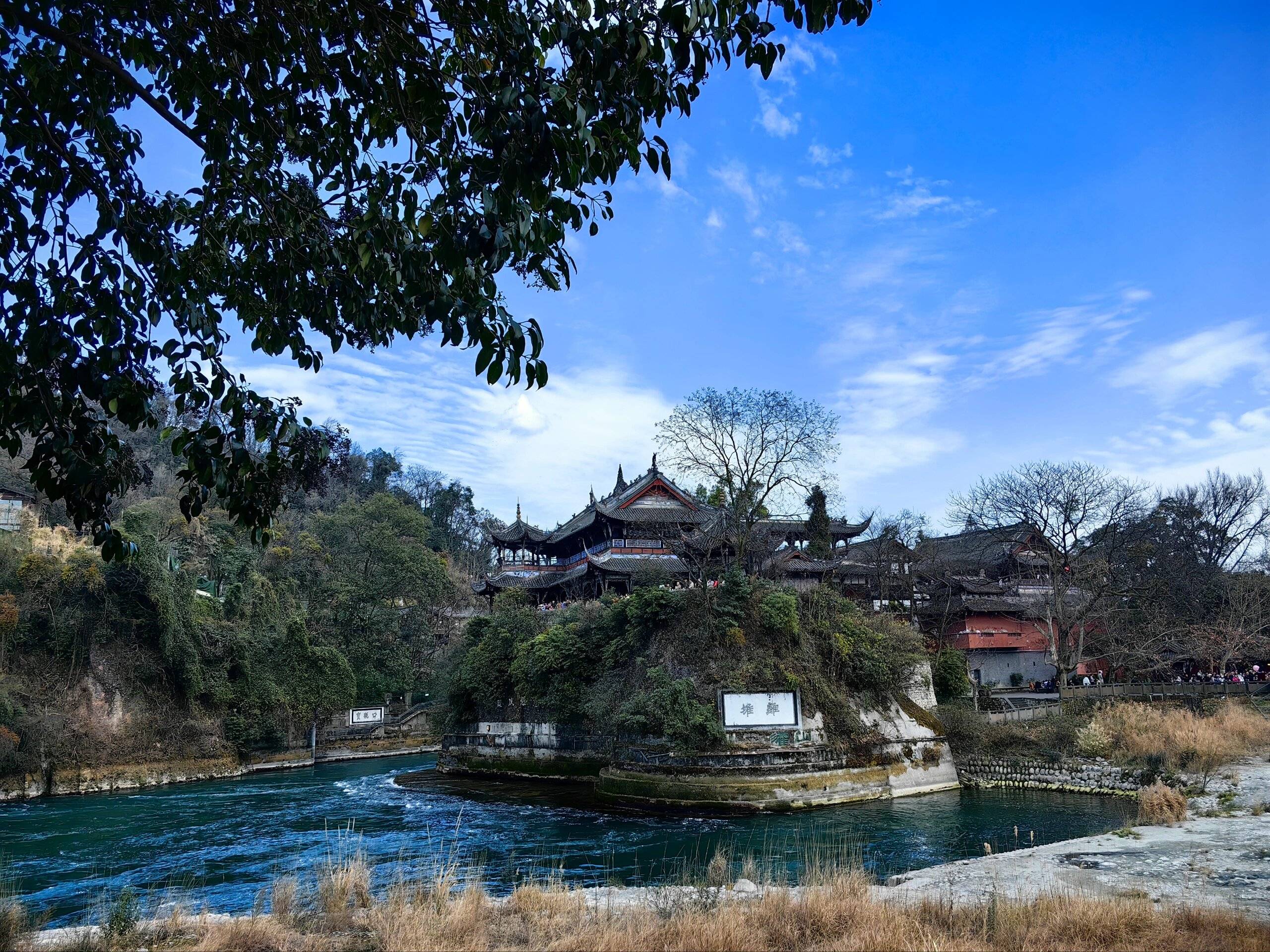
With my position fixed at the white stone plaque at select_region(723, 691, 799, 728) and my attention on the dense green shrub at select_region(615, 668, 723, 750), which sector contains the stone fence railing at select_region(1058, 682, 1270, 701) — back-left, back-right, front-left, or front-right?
back-right

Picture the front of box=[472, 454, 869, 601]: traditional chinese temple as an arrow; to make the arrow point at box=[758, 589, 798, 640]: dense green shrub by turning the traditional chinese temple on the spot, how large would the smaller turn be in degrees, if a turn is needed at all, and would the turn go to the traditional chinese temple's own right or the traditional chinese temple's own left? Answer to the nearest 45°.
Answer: approximately 45° to the traditional chinese temple's own left

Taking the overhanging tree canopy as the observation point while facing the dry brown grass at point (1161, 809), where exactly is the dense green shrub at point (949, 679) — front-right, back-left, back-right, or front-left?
front-left

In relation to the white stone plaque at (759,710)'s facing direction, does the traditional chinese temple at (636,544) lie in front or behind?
behind

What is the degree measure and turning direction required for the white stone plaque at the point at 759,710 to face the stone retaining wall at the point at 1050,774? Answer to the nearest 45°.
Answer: approximately 90° to its left

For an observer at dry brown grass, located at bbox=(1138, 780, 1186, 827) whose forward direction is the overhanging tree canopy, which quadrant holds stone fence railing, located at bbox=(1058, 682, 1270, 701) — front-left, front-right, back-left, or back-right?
back-right

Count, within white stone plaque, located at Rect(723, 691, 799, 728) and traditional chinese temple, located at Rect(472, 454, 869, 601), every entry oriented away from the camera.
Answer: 0

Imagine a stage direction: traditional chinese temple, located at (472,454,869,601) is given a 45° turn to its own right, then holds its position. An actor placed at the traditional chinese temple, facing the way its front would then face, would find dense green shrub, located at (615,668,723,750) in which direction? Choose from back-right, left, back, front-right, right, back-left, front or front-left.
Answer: left

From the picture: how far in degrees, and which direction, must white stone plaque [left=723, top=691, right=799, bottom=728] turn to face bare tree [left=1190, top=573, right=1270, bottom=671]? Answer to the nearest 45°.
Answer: approximately 135° to its left

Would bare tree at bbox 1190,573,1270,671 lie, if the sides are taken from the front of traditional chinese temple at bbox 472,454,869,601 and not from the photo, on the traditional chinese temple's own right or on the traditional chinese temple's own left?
on the traditional chinese temple's own left

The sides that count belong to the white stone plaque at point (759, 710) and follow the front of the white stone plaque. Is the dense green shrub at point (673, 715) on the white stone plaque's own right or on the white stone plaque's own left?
on the white stone plaque's own right

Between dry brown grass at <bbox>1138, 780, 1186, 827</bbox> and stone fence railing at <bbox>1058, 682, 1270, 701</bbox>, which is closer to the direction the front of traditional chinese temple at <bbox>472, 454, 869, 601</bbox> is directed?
the dry brown grass

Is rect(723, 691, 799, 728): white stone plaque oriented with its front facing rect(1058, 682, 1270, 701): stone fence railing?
no

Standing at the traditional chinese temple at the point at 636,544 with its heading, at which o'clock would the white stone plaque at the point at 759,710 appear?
The white stone plaque is roughly at 10 o'clock from the traditional chinese temple.

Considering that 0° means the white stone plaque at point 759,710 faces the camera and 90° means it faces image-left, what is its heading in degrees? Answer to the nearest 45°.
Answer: approximately 0°
